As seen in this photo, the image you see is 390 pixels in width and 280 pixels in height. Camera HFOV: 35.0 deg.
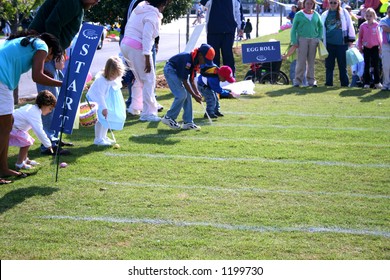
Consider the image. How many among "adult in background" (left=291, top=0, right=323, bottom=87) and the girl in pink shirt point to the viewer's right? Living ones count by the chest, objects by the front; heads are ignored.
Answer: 0

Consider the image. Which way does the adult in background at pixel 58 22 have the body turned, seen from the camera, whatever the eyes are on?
to the viewer's right

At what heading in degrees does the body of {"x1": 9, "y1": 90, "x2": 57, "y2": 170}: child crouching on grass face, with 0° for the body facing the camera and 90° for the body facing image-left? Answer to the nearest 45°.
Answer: approximately 270°

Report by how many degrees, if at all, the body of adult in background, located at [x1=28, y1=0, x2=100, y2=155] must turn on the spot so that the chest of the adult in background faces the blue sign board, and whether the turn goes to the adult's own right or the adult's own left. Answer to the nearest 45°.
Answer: approximately 45° to the adult's own left

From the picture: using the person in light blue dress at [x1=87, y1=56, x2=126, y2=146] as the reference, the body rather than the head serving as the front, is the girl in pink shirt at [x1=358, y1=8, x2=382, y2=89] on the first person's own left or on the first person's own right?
on the first person's own left

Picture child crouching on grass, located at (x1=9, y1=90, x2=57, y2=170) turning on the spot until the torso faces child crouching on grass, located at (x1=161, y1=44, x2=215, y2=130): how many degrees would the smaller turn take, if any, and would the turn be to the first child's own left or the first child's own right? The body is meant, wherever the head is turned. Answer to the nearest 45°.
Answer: approximately 45° to the first child's own left

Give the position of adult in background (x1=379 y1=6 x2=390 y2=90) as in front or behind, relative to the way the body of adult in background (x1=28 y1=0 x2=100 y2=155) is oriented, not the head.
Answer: in front

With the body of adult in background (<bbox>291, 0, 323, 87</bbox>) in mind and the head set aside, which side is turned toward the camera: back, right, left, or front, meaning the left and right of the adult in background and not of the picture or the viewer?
front

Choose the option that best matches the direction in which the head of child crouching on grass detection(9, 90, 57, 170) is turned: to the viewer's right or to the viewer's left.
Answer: to the viewer's right

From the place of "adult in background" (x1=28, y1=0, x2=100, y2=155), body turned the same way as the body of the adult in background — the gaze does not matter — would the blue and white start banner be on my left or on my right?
on my right

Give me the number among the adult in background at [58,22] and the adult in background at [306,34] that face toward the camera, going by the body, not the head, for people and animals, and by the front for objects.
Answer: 1
